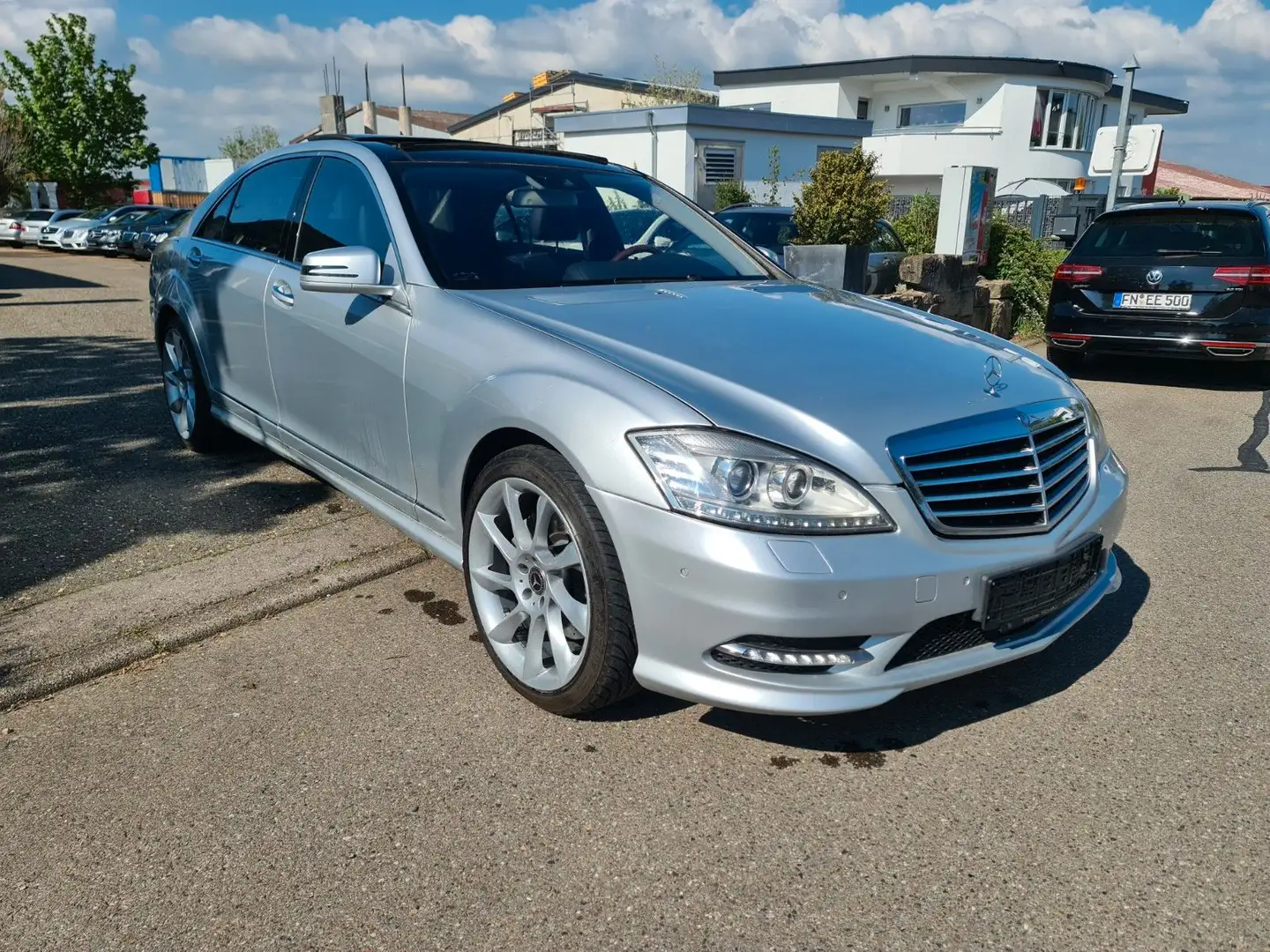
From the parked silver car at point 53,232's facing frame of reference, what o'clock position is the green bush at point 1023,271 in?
The green bush is roughly at 10 o'clock from the parked silver car.

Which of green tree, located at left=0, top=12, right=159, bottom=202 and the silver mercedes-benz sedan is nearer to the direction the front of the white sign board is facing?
the silver mercedes-benz sedan

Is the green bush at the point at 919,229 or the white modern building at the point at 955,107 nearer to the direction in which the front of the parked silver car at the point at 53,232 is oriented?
the green bush

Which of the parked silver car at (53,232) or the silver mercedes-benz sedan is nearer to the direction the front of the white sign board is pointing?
the silver mercedes-benz sedan

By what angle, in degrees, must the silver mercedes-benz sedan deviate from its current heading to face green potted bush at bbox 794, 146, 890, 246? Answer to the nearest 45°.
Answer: approximately 135° to its left

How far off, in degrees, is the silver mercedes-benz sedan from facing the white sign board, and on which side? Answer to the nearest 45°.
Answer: approximately 90° to its left

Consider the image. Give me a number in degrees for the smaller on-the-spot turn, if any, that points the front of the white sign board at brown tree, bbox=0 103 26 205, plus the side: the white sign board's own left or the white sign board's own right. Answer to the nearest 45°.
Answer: approximately 90° to the white sign board's own left

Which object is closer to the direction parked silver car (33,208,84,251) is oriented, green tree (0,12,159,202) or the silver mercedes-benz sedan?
the silver mercedes-benz sedan
